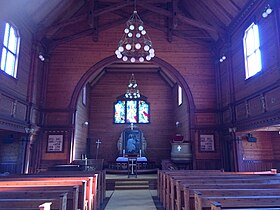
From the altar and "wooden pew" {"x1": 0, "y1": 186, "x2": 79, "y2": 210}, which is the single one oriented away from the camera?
the wooden pew

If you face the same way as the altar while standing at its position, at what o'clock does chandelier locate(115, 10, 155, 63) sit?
The chandelier is roughly at 12 o'clock from the altar.

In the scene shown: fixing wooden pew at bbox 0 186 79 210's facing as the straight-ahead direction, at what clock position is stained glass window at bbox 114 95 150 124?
The stained glass window is roughly at 1 o'clock from the wooden pew.

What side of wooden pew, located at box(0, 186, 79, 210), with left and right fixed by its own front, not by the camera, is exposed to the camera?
back

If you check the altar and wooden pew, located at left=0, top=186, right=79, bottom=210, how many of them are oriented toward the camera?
1

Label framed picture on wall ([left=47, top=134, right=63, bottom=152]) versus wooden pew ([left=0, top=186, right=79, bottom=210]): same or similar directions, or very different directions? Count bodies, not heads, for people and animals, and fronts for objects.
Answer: very different directions

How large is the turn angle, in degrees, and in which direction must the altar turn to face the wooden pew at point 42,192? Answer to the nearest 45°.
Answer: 0° — it already faces it

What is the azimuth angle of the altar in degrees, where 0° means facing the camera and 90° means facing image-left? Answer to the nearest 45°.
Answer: approximately 0°
